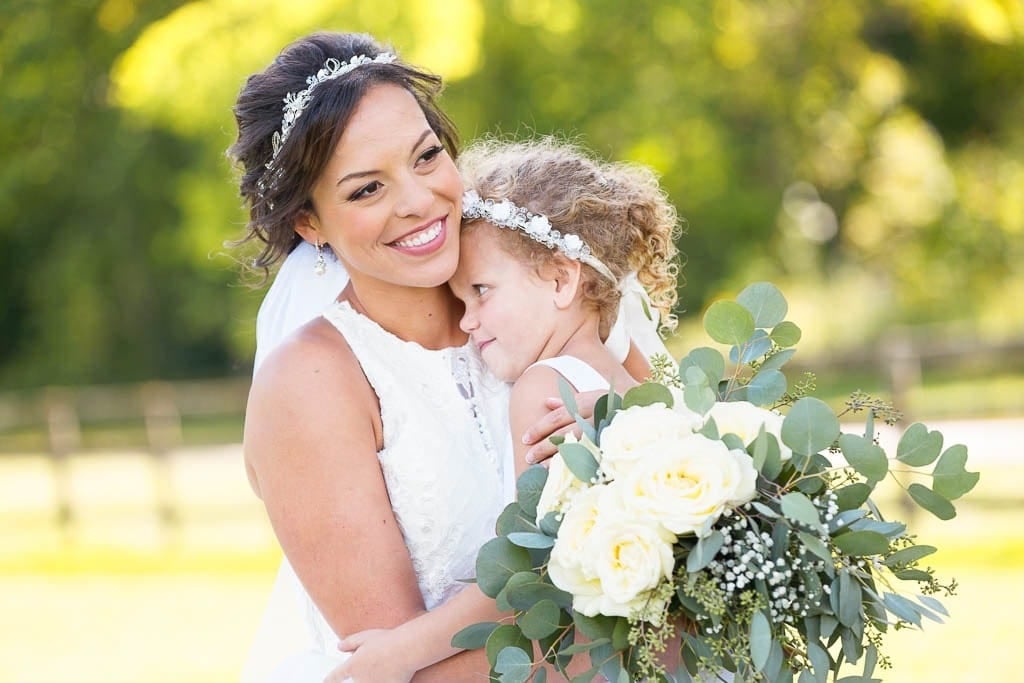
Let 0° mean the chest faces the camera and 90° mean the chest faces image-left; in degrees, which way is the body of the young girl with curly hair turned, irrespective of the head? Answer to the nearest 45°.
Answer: approximately 90°

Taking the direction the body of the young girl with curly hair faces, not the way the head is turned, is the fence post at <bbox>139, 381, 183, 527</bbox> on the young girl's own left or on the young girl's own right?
on the young girl's own right

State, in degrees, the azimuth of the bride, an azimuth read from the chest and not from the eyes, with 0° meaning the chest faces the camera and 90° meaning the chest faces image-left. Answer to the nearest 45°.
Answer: approximately 315°

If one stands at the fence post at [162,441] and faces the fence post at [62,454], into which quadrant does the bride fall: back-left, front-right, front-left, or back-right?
back-left

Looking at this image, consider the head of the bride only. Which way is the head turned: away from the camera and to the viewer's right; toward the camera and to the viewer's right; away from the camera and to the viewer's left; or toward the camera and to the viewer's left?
toward the camera and to the viewer's right

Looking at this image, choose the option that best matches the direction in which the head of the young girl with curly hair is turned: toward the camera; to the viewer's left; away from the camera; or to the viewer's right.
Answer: to the viewer's left
